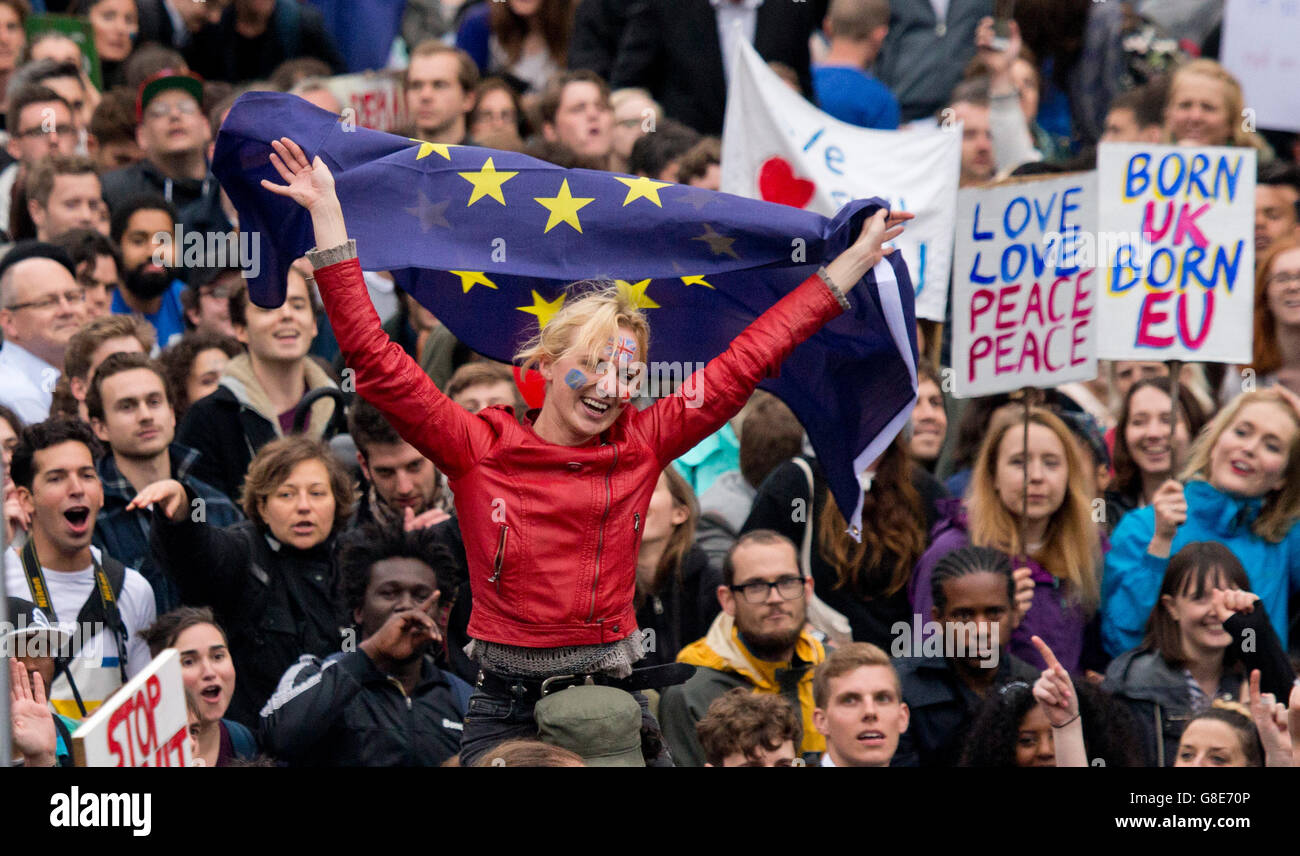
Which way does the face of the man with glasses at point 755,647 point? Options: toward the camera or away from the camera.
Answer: toward the camera

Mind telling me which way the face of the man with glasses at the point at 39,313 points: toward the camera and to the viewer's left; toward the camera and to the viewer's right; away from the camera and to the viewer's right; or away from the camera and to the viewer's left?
toward the camera and to the viewer's right

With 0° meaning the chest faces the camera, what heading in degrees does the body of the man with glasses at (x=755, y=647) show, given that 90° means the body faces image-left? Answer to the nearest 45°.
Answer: approximately 315°

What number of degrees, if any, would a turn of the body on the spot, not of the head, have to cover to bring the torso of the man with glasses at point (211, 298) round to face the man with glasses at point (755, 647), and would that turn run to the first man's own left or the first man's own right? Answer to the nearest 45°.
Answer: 0° — they already face them

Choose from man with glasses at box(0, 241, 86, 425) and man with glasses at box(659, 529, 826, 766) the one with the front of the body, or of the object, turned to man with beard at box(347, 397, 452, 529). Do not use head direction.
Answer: man with glasses at box(0, 241, 86, 425)

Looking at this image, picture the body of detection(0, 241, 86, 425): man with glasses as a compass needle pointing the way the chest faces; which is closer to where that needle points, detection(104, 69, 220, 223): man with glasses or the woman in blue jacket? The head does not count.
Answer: the woman in blue jacket

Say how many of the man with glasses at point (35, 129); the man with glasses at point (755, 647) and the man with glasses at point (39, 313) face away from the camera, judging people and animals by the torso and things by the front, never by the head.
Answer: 0

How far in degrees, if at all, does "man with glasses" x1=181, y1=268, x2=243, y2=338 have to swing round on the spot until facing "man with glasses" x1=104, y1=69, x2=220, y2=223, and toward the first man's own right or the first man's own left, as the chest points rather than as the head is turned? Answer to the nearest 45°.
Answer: approximately 135° to the first man's own left

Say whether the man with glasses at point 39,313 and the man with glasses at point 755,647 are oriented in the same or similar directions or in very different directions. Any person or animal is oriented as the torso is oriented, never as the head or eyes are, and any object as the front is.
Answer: same or similar directions

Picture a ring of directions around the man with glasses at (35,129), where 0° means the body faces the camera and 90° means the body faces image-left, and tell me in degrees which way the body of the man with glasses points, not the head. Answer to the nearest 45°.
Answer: approximately 315°

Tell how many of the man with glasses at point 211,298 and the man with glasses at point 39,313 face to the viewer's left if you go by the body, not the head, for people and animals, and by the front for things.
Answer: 0

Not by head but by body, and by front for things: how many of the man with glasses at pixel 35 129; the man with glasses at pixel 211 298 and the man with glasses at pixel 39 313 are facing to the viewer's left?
0

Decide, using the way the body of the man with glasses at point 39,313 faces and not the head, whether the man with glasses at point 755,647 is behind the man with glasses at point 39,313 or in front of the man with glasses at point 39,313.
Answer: in front

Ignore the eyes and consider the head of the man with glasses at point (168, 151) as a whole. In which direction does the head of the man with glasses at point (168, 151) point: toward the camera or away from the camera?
toward the camera

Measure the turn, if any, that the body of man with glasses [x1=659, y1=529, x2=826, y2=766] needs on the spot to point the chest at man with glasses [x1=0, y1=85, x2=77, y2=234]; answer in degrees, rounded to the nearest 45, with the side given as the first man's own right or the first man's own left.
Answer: approximately 180°

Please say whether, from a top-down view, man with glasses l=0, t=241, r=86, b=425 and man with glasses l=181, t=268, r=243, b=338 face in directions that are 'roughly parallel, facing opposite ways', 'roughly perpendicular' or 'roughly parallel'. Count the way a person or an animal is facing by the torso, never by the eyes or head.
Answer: roughly parallel

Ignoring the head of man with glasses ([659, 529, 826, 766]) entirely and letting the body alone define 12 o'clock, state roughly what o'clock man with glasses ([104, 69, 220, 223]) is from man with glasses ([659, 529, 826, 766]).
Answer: man with glasses ([104, 69, 220, 223]) is roughly at 6 o'clock from man with glasses ([659, 529, 826, 766]).
